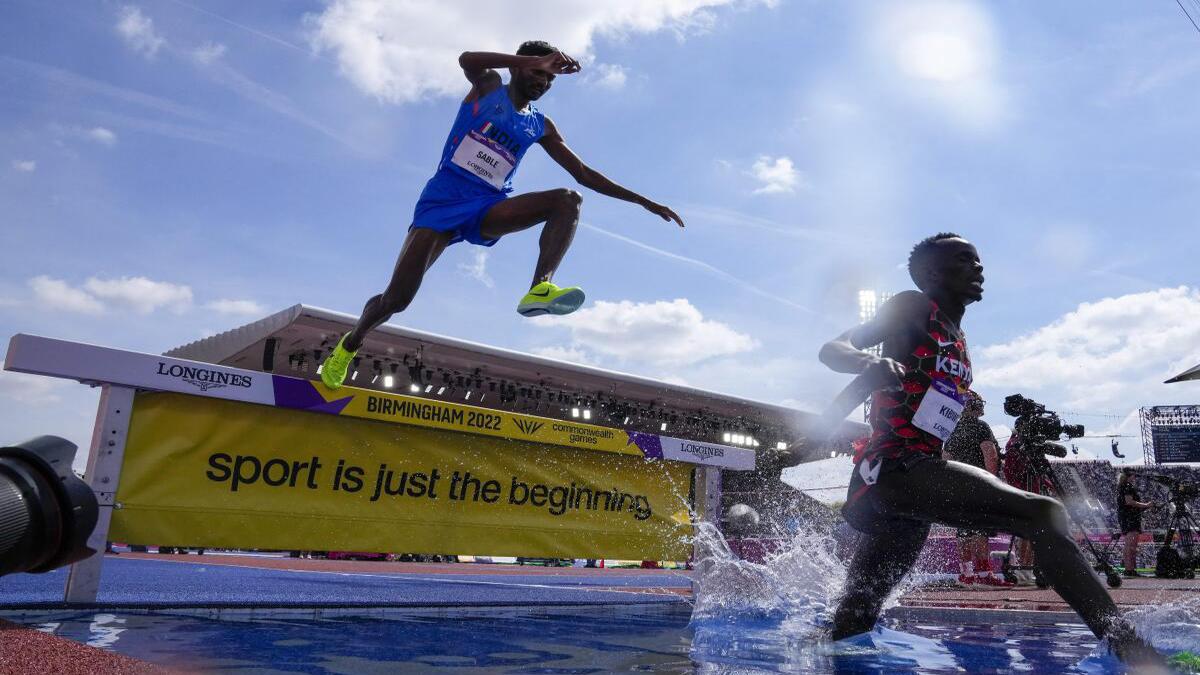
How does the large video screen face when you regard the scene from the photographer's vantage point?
facing the viewer

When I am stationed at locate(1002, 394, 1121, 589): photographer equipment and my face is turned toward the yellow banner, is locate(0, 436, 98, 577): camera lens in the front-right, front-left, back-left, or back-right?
front-left

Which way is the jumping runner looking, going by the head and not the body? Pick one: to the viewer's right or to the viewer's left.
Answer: to the viewer's right

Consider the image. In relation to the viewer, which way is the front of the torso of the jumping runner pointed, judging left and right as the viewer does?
facing the viewer and to the right of the viewer

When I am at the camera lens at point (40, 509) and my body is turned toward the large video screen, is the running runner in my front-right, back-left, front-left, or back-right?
front-right

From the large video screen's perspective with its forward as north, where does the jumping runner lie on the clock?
The jumping runner is roughly at 12 o'clock from the large video screen.

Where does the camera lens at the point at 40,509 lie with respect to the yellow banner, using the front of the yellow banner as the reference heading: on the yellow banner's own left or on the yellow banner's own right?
on the yellow banner's own right

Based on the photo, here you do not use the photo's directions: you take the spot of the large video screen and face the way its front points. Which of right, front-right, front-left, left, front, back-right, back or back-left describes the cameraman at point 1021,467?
front
